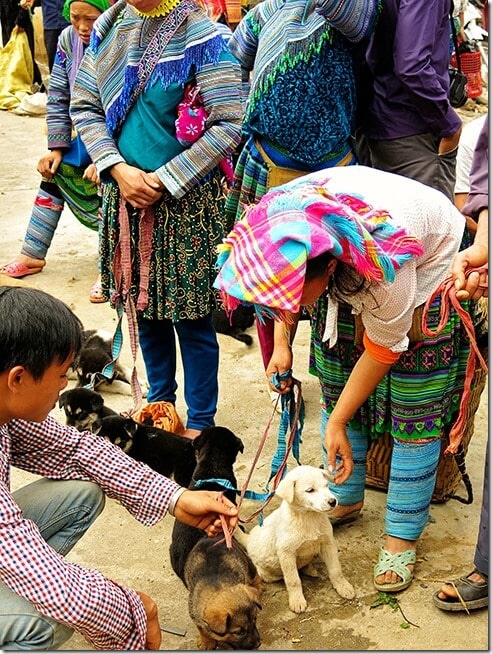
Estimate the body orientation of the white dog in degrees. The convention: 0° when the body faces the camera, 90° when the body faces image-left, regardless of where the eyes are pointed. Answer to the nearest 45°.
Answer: approximately 315°

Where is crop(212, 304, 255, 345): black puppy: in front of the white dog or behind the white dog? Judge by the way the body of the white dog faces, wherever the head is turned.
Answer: behind

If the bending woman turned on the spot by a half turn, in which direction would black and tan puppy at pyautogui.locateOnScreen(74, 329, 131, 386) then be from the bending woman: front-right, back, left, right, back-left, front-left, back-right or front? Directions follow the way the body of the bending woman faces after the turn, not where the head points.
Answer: left

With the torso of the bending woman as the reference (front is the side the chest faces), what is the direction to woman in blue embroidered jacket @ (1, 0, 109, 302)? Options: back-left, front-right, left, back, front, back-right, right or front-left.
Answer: right

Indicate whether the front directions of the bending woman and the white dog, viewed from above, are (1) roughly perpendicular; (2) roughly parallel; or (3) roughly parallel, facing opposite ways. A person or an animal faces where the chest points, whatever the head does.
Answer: roughly perpendicular
